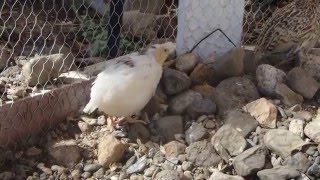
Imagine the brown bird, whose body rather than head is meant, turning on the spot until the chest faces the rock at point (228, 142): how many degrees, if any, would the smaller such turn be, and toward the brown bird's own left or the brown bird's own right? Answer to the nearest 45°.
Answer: approximately 90° to the brown bird's own right

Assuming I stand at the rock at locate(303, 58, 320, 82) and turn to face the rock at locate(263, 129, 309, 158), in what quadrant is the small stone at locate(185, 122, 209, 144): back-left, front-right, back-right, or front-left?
front-right

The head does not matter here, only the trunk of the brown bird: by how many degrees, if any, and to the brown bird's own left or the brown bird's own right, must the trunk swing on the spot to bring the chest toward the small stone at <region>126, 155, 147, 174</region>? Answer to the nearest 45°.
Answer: approximately 135° to the brown bird's own right

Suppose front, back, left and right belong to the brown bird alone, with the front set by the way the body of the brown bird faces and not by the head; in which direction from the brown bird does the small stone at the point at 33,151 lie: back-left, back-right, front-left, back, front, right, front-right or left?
back-right

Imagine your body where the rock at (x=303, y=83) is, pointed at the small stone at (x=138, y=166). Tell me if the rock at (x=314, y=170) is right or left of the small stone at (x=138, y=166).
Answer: left

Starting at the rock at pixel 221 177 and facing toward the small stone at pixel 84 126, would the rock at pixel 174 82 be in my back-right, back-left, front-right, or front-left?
front-right

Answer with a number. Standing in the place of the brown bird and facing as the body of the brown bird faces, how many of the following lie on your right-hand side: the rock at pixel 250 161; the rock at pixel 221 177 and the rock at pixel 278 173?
3

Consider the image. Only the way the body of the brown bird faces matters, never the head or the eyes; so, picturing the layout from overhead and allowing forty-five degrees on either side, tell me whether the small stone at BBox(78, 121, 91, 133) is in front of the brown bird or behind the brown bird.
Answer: behind

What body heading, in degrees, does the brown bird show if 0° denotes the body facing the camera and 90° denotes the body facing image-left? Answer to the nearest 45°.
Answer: approximately 270°
